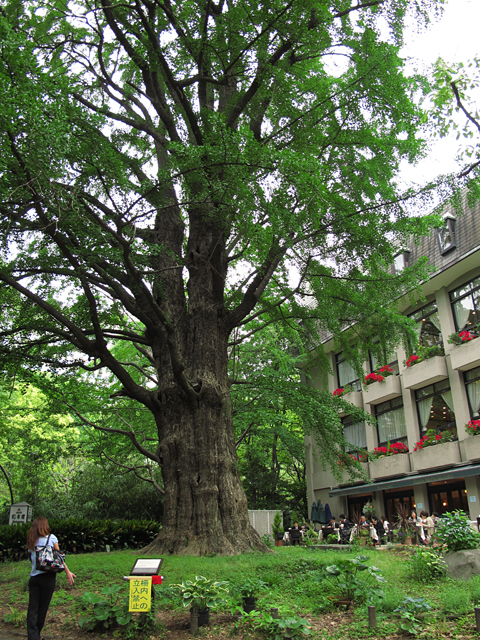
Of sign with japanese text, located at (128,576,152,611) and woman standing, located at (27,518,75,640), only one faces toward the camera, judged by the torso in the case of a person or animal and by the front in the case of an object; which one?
the sign with japanese text

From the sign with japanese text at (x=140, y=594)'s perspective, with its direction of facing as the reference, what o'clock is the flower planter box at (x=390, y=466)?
The flower planter box is roughly at 7 o'clock from the sign with japanese text.

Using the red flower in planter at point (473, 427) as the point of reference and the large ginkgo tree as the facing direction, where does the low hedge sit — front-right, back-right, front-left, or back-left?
front-right

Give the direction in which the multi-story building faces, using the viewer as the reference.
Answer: facing the viewer and to the left of the viewer

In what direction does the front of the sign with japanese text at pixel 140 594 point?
toward the camera

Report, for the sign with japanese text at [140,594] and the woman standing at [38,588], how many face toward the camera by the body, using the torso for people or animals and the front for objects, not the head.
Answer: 1

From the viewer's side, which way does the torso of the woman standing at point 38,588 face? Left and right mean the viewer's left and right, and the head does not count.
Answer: facing away from the viewer and to the right of the viewer
